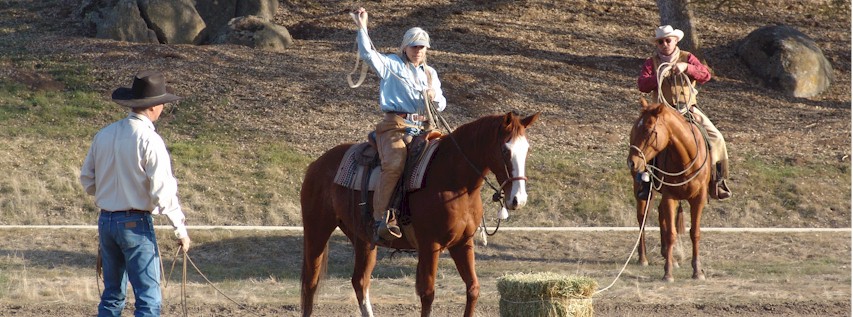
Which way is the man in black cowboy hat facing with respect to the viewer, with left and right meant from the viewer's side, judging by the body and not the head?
facing away from the viewer and to the right of the viewer

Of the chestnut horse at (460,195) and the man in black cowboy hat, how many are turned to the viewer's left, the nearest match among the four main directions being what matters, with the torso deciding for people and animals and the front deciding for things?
0

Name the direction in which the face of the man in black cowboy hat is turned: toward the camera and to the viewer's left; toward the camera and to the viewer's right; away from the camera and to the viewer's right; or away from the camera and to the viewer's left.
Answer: away from the camera and to the viewer's right

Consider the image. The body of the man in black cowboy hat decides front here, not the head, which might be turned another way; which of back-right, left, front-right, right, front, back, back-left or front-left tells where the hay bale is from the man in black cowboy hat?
front-right

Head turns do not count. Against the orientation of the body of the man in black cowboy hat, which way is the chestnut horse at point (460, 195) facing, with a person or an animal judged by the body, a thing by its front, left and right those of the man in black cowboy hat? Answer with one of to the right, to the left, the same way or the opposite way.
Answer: to the right

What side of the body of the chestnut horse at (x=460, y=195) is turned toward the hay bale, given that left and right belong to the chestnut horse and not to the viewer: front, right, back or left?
front

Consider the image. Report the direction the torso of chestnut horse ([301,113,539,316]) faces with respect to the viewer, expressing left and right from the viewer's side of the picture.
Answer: facing the viewer and to the right of the viewer

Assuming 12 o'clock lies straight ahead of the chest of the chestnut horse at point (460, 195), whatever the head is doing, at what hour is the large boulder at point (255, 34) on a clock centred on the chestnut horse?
The large boulder is roughly at 7 o'clock from the chestnut horse.

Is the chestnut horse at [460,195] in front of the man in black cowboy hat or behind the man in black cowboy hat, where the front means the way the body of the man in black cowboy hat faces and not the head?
in front

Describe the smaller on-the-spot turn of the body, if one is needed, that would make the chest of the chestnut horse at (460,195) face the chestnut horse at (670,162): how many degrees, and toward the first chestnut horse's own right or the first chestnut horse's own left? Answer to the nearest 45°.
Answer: approximately 90° to the first chestnut horse's own left

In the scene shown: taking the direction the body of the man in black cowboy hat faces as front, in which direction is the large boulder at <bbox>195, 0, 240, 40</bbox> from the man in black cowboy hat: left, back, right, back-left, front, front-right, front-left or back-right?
front-left

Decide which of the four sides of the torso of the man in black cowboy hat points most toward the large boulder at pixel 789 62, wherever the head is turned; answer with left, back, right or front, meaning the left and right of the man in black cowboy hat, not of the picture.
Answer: front
